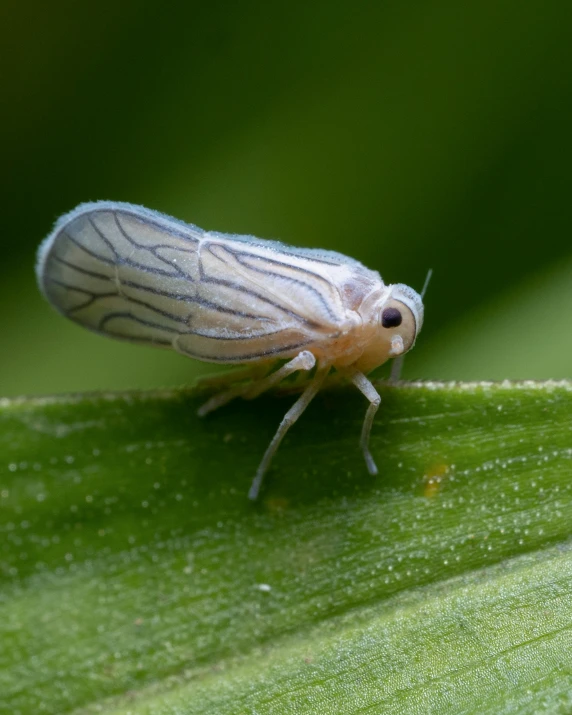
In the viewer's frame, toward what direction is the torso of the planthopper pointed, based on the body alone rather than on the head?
to the viewer's right
